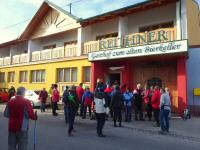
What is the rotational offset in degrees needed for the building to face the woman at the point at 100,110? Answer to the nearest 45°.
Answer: approximately 45° to its left

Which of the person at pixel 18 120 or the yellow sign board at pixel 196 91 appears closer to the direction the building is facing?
the person

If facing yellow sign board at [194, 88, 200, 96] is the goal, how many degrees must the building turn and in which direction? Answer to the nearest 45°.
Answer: approximately 90° to its left

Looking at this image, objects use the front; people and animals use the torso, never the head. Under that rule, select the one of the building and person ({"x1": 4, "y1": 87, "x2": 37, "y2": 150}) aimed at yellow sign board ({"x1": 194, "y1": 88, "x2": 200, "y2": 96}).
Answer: the person

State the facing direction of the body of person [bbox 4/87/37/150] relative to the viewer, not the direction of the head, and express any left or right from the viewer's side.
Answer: facing away from the viewer and to the right of the viewer
